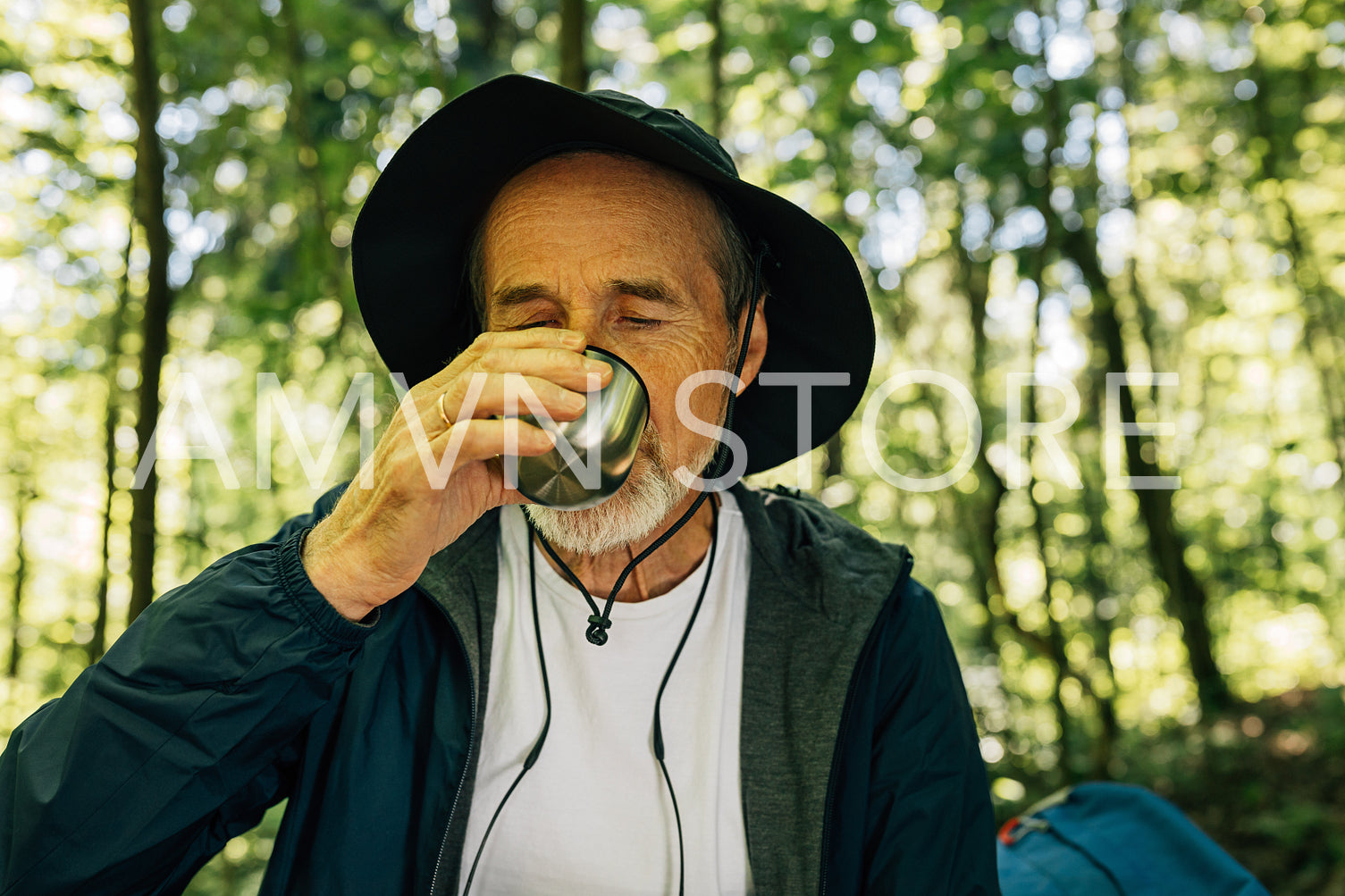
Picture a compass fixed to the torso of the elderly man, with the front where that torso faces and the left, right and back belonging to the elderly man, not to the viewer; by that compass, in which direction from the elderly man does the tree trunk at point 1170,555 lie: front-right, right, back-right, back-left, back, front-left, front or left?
back-left

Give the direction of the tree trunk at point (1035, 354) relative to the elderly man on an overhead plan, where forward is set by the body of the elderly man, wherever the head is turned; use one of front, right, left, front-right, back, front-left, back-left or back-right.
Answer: back-left

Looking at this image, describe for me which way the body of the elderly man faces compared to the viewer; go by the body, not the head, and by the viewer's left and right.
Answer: facing the viewer

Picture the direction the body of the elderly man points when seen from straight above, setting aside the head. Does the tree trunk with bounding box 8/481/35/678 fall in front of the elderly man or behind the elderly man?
behind

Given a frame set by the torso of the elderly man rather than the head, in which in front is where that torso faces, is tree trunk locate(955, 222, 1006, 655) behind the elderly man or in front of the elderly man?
behind

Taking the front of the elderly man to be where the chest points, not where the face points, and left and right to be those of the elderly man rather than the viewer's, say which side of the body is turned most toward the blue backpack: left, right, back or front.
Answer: left
